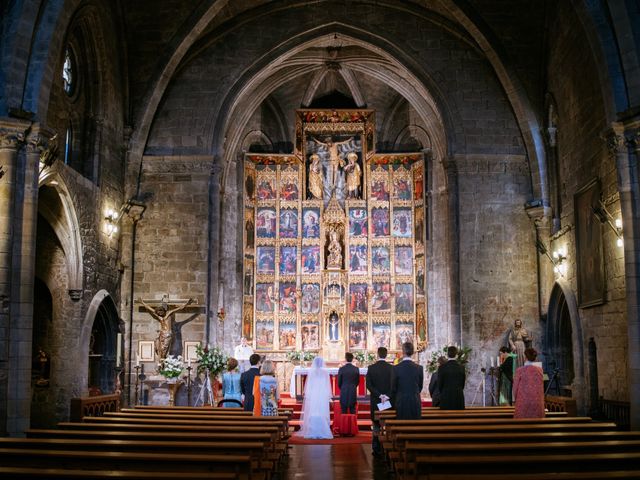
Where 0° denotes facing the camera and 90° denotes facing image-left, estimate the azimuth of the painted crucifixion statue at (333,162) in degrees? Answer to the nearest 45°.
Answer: approximately 0°

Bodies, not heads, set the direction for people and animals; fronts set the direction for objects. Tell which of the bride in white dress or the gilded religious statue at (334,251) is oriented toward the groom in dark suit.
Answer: the gilded religious statue

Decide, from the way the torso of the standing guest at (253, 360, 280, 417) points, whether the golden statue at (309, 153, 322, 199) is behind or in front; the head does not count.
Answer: in front

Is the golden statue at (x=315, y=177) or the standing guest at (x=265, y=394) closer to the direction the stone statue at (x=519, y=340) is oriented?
the standing guest

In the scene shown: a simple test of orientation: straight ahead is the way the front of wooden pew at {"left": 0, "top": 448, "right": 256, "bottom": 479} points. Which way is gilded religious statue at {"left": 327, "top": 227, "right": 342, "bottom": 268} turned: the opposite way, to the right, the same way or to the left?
the opposite way

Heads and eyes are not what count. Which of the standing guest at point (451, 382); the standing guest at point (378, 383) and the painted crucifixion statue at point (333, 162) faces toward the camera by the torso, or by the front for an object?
the painted crucifixion statue

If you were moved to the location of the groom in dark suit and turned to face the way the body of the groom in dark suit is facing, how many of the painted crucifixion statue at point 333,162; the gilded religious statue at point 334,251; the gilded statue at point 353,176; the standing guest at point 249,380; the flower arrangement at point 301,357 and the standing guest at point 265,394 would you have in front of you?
4

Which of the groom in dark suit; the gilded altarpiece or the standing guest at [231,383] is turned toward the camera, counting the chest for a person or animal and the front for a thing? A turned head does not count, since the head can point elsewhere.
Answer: the gilded altarpiece

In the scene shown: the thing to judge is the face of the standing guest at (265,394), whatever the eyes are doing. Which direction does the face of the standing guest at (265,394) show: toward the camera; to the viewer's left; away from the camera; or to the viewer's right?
away from the camera

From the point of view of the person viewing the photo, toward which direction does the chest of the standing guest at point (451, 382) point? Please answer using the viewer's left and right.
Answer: facing away from the viewer

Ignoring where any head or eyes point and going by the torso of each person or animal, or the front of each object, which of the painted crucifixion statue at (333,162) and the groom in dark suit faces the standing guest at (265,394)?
the painted crucifixion statue

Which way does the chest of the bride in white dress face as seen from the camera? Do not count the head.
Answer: away from the camera

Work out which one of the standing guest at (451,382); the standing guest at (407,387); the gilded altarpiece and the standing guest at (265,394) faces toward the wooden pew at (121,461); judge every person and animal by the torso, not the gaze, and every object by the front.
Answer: the gilded altarpiece
